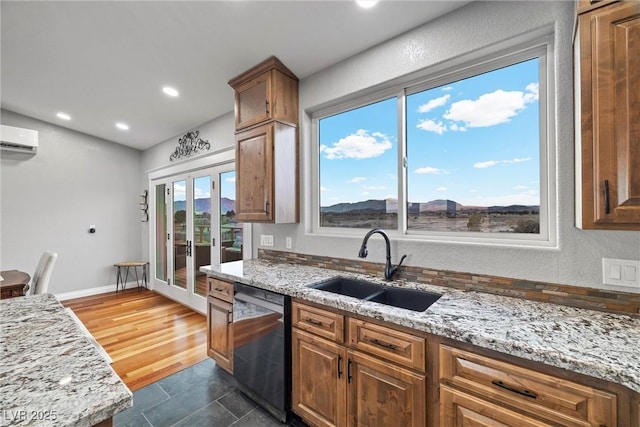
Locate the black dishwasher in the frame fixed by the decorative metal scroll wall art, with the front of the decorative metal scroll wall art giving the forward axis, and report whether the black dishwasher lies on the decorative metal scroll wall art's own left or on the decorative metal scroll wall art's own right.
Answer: on the decorative metal scroll wall art's own left

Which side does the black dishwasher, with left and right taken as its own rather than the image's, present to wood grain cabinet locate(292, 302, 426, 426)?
left

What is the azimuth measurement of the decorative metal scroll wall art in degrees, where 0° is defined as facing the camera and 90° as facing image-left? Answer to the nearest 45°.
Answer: approximately 45°

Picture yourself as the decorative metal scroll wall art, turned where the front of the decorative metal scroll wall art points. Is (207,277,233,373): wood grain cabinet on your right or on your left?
on your left

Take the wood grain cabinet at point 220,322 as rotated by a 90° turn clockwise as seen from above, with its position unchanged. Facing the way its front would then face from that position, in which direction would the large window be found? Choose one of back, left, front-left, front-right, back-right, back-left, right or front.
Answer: back

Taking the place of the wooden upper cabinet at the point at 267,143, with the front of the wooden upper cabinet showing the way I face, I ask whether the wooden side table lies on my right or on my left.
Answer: on my right

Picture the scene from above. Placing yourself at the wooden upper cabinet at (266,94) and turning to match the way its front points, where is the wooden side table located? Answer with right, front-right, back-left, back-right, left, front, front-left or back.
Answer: right

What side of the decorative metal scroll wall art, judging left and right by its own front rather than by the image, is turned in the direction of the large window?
left

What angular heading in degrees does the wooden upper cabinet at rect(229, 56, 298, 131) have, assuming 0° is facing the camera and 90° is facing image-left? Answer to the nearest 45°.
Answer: approximately 45°
